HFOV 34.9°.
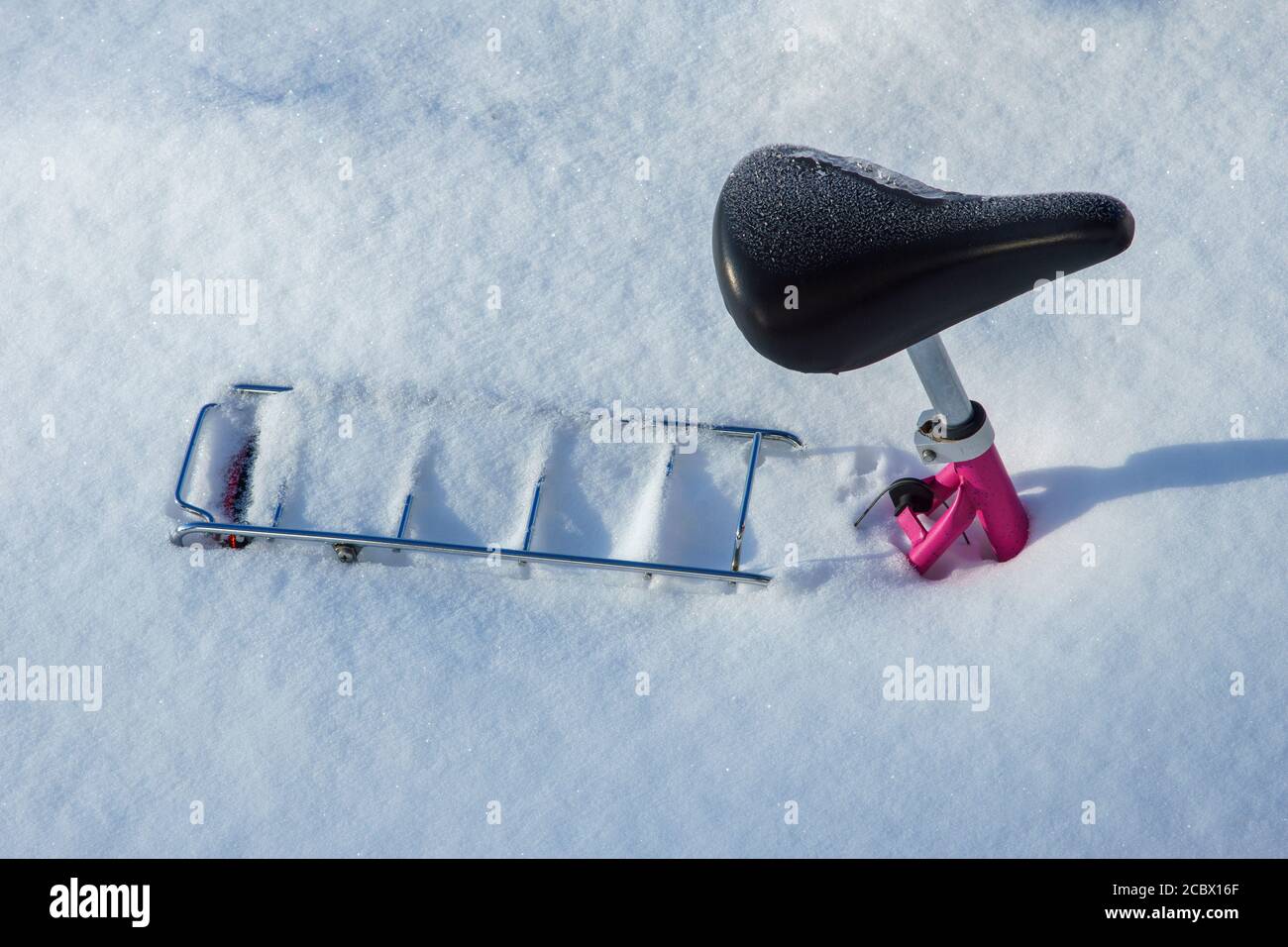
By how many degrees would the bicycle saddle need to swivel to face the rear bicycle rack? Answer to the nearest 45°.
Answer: approximately 135° to its left

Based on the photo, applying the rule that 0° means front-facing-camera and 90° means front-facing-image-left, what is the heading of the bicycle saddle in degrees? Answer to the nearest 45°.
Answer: approximately 270°
